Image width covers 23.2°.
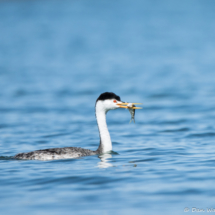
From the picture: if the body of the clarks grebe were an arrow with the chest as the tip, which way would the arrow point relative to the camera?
to the viewer's right
